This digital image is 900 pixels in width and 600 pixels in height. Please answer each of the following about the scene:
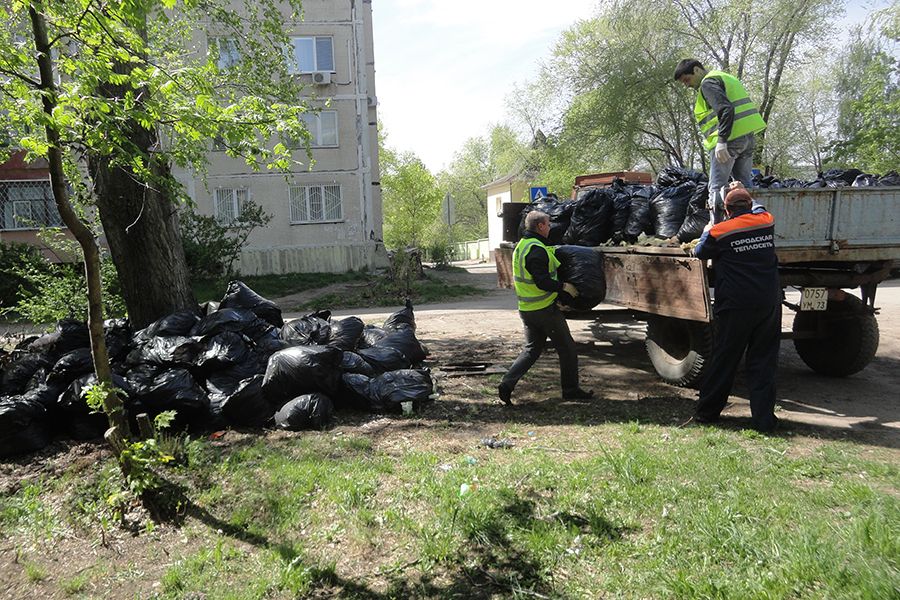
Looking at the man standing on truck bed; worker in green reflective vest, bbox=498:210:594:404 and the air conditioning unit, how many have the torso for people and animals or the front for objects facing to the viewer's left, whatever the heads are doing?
1

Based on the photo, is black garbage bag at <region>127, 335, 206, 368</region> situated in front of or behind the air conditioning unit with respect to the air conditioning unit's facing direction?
in front

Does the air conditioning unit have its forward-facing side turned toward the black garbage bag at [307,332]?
yes

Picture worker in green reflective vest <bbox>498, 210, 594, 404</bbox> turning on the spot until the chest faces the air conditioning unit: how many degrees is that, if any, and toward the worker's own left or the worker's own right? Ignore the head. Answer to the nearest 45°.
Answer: approximately 135° to the worker's own left

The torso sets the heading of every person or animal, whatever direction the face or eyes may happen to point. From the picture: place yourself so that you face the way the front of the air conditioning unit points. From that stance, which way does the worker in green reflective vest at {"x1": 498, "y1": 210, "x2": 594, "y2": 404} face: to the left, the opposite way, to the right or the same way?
to the left

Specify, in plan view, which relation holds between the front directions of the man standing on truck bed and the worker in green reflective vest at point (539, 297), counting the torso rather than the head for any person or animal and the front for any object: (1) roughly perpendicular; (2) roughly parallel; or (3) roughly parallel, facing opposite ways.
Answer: roughly parallel, facing opposite ways

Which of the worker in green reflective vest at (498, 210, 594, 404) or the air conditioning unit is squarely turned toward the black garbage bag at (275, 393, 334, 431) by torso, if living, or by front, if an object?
the air conditioning unit

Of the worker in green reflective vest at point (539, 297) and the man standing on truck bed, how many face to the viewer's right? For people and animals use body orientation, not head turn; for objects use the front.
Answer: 1

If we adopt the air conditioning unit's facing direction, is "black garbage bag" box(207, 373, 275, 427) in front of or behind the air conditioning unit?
in front

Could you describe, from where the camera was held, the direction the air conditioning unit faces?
facing the viewer

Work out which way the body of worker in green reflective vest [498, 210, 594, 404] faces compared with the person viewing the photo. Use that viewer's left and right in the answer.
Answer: facing to the right of the viewer

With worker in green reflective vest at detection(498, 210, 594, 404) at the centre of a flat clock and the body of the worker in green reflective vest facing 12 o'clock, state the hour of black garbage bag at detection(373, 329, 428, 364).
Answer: The black garbage bag is roughly at 7 o'clock from the worker in green reflective vest.

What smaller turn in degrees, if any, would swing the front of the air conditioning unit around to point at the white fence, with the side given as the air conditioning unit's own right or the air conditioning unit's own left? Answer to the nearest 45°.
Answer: approximately 135° to the air conditioning unit's own left

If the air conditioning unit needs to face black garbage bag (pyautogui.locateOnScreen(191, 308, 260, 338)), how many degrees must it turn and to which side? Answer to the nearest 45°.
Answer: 0° — it already faces it

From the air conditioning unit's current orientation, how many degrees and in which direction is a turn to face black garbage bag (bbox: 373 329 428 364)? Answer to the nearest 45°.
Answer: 0° — it already faces it

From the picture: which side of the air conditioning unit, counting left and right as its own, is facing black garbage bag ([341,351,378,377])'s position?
front

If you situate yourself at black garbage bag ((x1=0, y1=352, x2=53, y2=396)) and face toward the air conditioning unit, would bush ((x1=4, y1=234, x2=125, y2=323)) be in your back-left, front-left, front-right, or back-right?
front-left
